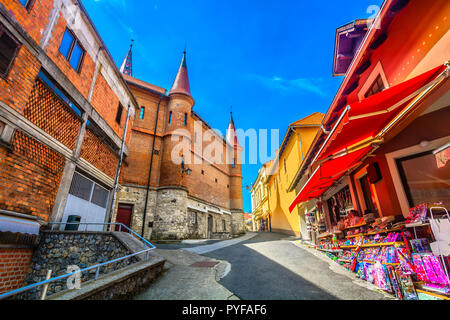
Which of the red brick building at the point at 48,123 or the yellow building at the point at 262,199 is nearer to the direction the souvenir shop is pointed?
the red brick building

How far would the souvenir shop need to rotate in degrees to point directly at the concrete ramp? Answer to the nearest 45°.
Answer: approximately 45° to its right

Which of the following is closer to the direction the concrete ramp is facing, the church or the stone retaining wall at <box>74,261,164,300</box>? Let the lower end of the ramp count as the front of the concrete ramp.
the stone retaining wall

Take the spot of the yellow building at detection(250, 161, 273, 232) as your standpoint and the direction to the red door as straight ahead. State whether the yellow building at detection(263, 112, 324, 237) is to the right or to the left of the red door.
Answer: left

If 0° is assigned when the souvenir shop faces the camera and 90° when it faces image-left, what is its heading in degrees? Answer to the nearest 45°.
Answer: approximately 45°

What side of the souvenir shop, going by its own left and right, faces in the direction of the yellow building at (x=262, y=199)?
right

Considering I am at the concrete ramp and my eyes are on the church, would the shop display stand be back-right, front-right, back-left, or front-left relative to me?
back-right
